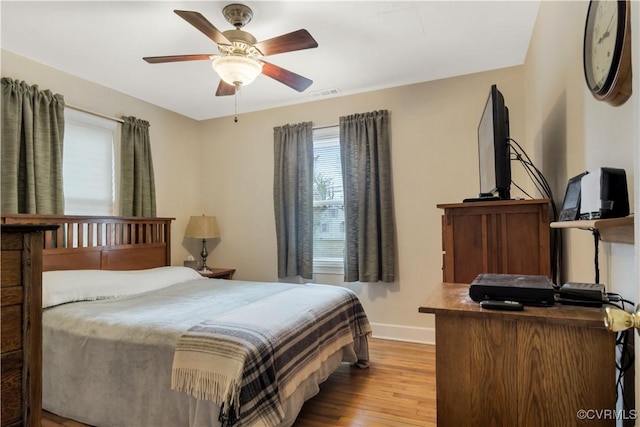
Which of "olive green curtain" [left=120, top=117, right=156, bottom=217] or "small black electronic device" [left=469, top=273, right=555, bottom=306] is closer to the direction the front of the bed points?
the small black electronic device

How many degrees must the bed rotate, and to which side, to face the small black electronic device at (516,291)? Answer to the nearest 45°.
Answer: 0° — it already faces it

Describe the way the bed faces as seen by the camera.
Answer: facing the viewer and to the right of the viewer

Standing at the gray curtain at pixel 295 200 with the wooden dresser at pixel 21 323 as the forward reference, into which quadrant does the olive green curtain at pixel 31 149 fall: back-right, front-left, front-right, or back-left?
front-right

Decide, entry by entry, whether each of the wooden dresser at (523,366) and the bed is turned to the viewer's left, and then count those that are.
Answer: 1

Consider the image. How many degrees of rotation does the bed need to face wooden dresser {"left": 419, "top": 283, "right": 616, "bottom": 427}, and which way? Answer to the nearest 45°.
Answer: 0° — it already faces it

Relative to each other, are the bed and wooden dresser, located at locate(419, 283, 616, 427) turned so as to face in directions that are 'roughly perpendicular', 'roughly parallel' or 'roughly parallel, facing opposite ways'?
roughly parallel, facing opposite ways

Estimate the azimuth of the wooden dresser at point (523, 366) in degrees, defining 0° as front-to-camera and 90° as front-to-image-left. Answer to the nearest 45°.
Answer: approximately 90°

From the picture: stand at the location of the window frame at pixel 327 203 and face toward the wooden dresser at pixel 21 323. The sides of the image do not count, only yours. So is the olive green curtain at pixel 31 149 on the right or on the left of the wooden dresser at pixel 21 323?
right

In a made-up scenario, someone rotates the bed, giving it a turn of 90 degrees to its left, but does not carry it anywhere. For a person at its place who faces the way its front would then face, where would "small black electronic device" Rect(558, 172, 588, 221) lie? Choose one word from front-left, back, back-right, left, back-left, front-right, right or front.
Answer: right

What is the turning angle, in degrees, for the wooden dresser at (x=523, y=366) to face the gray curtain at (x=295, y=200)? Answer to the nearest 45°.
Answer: approximately 45° to its right

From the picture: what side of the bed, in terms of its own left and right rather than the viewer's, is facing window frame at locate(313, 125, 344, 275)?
left

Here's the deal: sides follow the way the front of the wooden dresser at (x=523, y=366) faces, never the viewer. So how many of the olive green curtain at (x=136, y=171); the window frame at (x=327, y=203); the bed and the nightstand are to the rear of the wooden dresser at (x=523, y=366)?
0

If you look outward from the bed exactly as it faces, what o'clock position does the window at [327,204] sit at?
The window is roughly at 9 o'clock from the bed.

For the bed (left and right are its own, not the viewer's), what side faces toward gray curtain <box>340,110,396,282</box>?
left

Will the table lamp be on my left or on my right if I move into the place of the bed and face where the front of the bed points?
on my left
